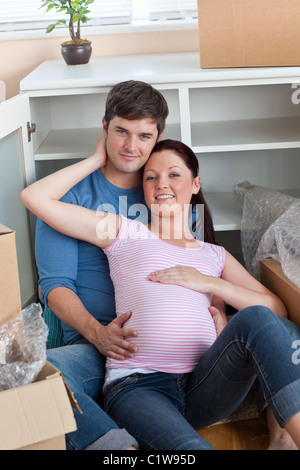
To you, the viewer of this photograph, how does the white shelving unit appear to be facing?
facing the viewer

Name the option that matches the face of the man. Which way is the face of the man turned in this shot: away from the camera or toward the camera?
toward the camera

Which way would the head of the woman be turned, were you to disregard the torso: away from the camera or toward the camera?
toward the camera

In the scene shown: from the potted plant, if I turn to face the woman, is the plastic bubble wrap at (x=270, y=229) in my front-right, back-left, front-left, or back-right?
front-left

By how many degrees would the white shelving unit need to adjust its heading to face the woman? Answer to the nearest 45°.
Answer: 0° — it already faces them
